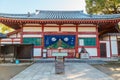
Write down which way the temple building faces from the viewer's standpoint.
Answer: facing the viewer

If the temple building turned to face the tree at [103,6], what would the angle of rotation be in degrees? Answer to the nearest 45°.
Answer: approximately 135° to its left
